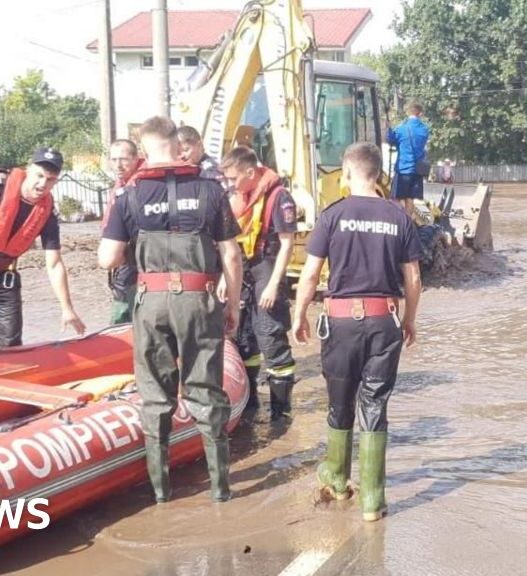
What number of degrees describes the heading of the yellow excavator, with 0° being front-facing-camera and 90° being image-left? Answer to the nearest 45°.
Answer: approximately 225°

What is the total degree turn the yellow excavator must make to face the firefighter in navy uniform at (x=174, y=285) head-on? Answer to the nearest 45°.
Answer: approximately 135° to its right

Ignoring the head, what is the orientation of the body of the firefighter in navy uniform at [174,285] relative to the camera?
away from the camera

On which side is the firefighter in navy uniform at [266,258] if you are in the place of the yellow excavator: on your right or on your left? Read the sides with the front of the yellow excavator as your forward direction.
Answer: on your right

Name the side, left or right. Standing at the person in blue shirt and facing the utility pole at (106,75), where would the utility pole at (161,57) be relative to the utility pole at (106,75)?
left

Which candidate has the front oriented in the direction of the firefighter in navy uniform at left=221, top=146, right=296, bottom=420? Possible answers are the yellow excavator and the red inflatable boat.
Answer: the red inflatable boat

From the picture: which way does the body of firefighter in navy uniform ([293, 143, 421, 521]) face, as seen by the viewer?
away from the camera

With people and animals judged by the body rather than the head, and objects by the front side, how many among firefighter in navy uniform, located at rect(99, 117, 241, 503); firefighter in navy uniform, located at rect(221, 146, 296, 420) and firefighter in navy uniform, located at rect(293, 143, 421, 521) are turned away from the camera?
2

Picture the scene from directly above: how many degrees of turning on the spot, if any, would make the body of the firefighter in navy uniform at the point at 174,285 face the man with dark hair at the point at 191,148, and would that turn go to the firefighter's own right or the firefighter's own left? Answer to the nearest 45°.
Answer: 0° — they already face them

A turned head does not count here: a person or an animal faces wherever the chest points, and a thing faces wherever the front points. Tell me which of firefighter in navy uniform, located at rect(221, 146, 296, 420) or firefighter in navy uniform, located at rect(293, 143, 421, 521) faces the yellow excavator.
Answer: firefighter in navy uniform, located at rect(293, 143, 421, 521)

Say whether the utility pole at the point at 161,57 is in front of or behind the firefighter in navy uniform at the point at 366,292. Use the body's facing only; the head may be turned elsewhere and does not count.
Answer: in front

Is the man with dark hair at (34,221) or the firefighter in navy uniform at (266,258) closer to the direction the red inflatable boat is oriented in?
the firefighter in navy uniform

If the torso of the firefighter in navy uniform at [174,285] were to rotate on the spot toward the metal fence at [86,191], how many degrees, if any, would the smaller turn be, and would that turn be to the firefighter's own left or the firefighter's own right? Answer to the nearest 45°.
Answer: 0° — they already face it

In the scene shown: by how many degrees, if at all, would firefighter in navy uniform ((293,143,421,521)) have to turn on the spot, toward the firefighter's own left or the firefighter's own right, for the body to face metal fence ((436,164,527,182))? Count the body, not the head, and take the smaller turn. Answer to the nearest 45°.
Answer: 0° — they already face it

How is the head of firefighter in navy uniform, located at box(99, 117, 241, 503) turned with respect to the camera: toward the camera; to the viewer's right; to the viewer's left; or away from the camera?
away from the camera

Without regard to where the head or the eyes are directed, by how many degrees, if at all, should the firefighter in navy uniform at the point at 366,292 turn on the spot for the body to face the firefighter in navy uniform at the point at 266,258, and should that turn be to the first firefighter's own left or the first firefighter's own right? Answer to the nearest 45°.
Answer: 0° — they already face them

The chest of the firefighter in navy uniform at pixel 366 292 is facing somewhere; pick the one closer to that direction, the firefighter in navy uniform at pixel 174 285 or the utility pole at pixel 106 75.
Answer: the utility pole

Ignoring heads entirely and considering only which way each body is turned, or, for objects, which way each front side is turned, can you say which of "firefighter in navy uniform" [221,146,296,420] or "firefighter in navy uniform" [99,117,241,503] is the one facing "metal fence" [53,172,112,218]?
"firefighter in navy uniform" [99,117,241,503]
